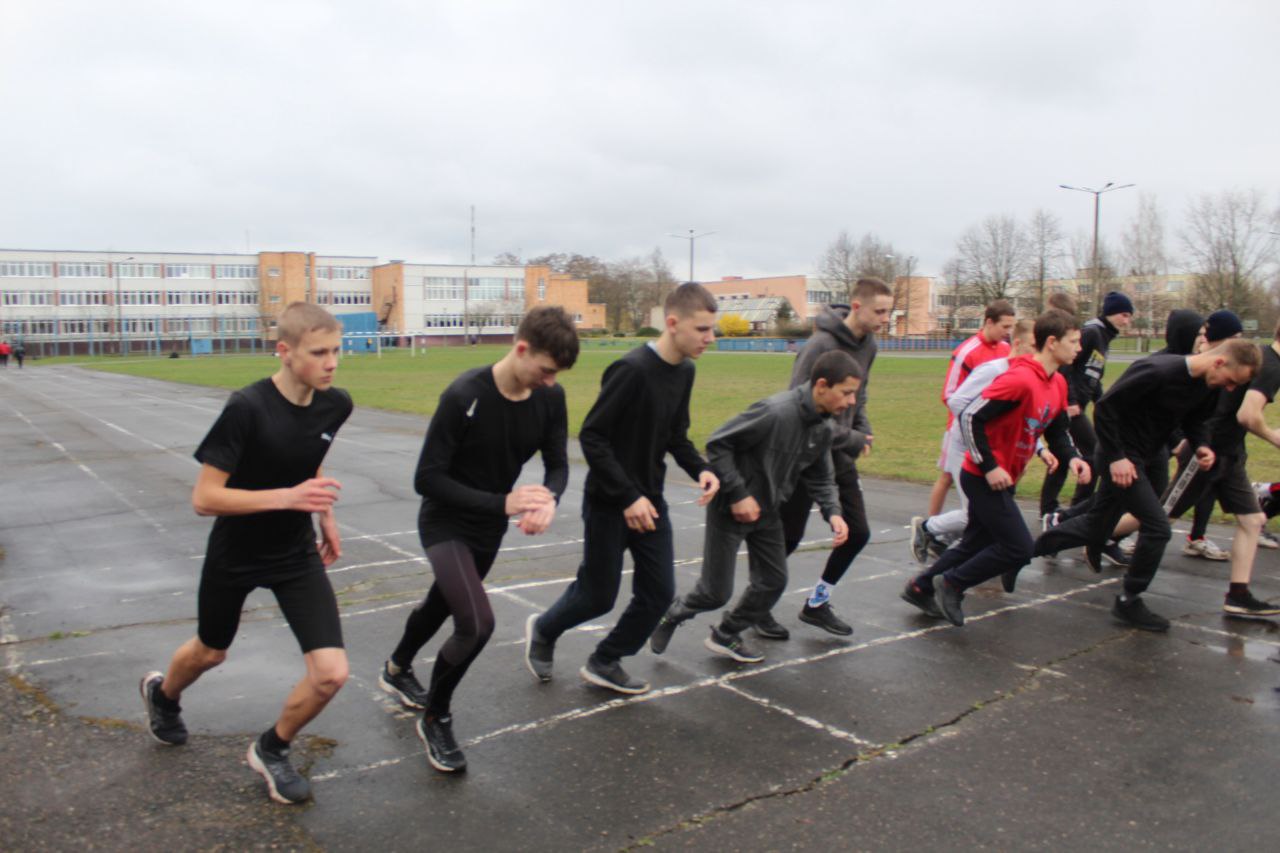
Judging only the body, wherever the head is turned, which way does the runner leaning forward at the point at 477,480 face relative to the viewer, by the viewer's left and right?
facing the viewer and to the right of the viewer

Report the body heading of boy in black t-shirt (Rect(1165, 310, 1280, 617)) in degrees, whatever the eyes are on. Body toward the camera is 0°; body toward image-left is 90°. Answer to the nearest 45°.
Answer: approximately 270°

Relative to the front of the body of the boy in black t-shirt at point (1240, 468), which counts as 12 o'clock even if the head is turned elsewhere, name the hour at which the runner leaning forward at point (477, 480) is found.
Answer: The runner leaning forward is roughly at 4 o'clock from the boy in black t-shirt.

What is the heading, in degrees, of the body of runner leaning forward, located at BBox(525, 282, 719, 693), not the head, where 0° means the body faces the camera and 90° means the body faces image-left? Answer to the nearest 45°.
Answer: approximately 315°

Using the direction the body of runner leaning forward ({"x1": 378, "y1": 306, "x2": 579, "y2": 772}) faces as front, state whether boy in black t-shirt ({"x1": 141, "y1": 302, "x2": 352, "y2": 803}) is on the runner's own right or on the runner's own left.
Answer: on the runner's own right

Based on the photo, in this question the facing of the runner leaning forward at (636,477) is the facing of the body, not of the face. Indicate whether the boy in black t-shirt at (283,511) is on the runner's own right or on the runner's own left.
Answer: on the runner's own right

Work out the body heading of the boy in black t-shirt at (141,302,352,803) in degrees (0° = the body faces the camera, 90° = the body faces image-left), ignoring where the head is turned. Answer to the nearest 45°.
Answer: approximately 315°

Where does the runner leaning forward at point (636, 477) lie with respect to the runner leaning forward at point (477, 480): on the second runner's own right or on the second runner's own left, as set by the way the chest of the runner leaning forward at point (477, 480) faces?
on the second runner's own left
